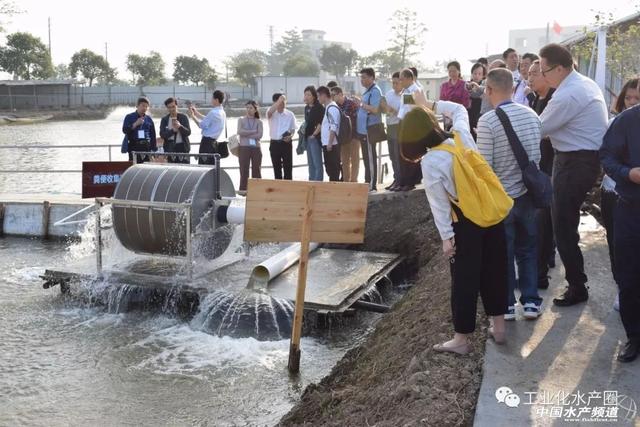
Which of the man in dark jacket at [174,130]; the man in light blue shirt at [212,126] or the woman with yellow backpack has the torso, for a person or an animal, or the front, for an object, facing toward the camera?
the man in dark jacket

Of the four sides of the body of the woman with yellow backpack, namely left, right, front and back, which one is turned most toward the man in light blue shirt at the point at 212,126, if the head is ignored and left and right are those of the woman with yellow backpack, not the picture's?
front

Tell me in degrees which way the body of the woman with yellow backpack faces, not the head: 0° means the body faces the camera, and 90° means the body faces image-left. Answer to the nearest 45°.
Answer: approximately 135°

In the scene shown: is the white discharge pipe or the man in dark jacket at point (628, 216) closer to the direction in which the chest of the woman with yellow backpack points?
the white discharge pipe

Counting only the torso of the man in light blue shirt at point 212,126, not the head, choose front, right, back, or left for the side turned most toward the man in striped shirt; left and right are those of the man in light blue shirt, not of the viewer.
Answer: left

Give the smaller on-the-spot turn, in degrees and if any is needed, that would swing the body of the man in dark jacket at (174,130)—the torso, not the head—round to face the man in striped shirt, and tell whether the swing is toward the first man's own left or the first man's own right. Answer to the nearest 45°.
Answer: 0° — they already face them

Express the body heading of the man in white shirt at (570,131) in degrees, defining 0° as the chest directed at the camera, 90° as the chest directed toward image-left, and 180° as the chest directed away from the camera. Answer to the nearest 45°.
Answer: approximately 90°

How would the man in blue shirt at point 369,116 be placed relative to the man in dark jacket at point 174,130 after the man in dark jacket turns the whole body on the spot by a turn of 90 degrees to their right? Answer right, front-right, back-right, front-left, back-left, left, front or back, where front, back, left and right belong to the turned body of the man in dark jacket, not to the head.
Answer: back

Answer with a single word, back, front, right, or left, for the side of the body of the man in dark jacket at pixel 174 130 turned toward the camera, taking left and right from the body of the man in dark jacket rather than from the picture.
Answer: front

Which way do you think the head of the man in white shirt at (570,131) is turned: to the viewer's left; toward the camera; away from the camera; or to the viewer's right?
to the viewer's left
